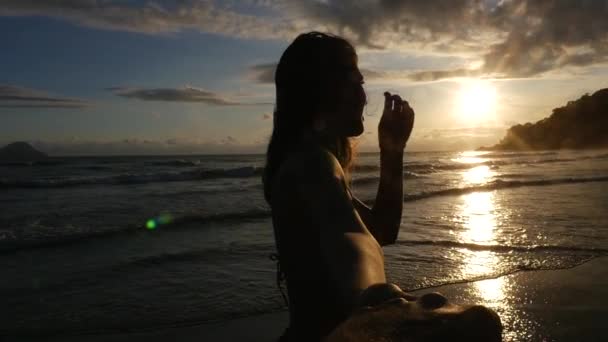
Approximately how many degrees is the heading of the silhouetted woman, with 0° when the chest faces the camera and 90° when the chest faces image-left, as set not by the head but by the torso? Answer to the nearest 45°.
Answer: approximately 270°

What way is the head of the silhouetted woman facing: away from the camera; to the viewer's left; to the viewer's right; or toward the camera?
to the viewer's right
